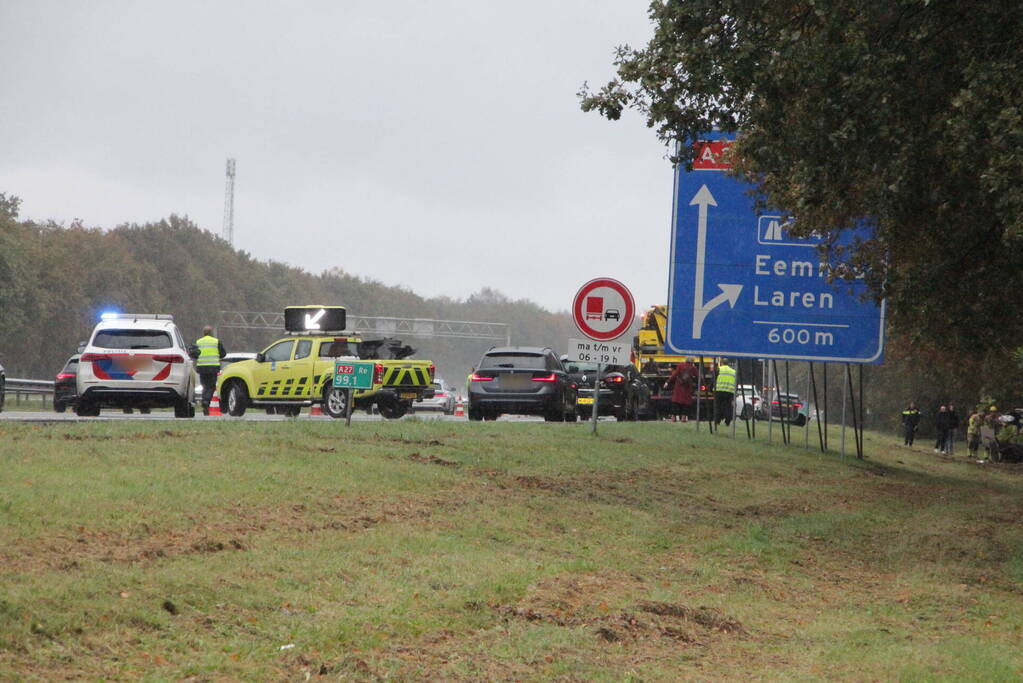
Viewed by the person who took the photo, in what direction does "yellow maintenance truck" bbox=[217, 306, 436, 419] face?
facing away from the viewer and to the left of the viewer

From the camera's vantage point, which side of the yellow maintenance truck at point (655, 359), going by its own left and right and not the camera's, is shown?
back

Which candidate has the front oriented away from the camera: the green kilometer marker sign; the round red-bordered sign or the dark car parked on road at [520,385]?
the dark car parked on road

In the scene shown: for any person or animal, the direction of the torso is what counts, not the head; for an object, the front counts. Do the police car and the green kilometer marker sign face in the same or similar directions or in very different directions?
very different directions

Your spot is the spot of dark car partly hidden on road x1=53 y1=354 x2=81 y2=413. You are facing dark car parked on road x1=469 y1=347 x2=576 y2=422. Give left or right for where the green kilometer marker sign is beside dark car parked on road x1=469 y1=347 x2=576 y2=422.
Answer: right

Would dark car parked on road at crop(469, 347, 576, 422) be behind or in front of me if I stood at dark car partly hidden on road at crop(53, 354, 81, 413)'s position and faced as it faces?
behind

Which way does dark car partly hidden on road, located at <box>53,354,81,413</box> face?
away from the camera

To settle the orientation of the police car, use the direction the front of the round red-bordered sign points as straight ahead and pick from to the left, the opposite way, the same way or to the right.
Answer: the opposite way

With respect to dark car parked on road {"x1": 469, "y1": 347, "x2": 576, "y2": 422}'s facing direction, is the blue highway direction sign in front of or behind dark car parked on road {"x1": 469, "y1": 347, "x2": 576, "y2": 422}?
behind

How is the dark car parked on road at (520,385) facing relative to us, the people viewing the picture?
facing away from the viewer

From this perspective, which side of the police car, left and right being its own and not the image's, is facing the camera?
back

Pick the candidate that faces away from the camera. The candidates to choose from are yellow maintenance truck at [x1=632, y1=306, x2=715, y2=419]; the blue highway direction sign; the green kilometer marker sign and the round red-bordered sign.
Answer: the yellow maintenance truck
